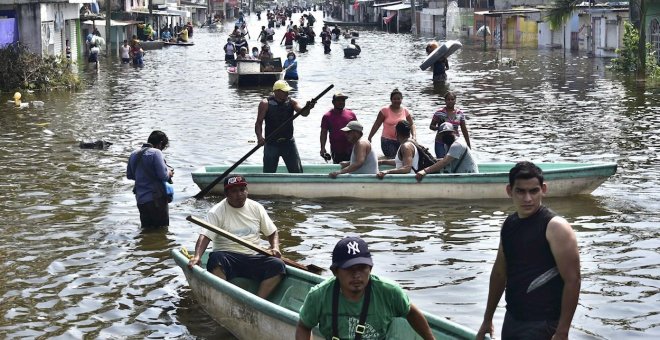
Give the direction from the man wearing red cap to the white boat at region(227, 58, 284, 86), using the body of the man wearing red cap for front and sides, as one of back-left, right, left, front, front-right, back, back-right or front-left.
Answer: back

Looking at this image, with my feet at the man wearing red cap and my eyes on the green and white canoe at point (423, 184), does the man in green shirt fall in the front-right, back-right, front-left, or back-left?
back-right

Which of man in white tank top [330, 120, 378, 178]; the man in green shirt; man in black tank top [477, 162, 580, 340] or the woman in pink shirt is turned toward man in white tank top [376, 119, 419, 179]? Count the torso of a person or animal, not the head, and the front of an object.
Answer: the woman in pink shirt

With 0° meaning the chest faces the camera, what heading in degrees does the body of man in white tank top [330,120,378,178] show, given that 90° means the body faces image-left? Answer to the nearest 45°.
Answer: approximately 90°

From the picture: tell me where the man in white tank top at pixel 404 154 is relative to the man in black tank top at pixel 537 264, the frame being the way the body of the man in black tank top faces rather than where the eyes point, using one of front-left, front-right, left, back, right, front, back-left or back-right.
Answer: back-right

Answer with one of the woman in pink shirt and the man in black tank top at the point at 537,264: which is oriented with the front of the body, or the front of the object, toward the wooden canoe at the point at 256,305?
the woman in pink shirt

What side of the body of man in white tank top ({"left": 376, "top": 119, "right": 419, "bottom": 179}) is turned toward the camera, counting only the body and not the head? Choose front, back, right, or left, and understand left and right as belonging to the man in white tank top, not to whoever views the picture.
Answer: left

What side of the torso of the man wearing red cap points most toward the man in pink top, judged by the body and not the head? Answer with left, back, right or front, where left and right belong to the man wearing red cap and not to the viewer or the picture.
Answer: back
